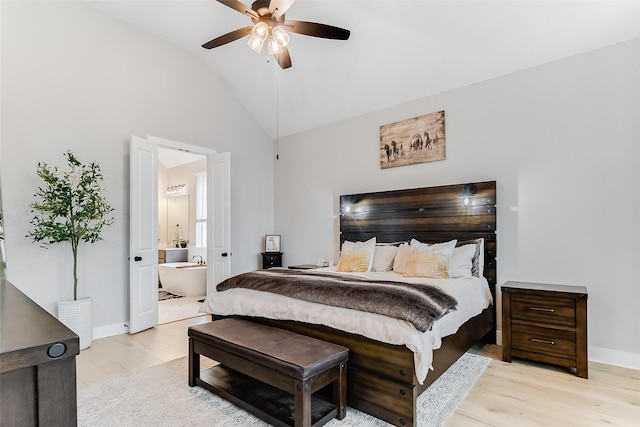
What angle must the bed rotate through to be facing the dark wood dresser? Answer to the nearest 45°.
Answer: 0° — it already faces it

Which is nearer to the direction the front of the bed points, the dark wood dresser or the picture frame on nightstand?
the dark wood dresser

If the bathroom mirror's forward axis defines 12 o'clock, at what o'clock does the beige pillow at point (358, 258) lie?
The beige pillow is roughly at 10 o'clock from the bathroom mirror.

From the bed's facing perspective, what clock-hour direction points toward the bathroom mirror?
The bathroom mirror is roughly at 3 o'clock from the bed.

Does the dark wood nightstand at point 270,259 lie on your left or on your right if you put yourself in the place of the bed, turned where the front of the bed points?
on your right

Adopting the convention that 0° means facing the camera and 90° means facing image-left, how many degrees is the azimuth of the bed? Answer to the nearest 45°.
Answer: approximately 45°

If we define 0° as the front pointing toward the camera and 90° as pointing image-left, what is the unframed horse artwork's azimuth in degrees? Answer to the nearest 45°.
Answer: approximately 45°

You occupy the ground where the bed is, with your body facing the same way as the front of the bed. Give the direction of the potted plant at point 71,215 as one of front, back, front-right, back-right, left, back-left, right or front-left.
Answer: front-right

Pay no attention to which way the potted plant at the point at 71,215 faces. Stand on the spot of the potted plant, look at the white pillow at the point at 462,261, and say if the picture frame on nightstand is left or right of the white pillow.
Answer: left

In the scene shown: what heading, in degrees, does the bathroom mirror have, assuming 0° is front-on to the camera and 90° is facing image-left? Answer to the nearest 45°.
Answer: approximately 45°
